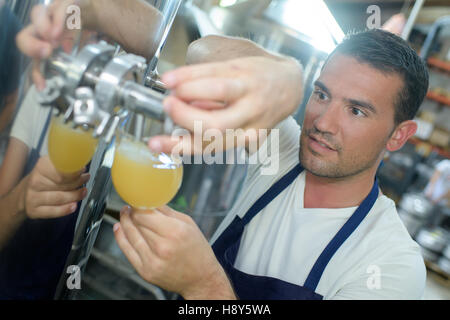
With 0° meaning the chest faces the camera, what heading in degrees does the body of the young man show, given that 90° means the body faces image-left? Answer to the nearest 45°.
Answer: approximately 45°

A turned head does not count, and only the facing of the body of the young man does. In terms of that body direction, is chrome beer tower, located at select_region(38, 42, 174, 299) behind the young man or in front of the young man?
in front

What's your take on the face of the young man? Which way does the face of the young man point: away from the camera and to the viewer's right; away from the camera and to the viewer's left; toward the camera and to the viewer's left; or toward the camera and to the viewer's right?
toward the camera and to the viewer's left
